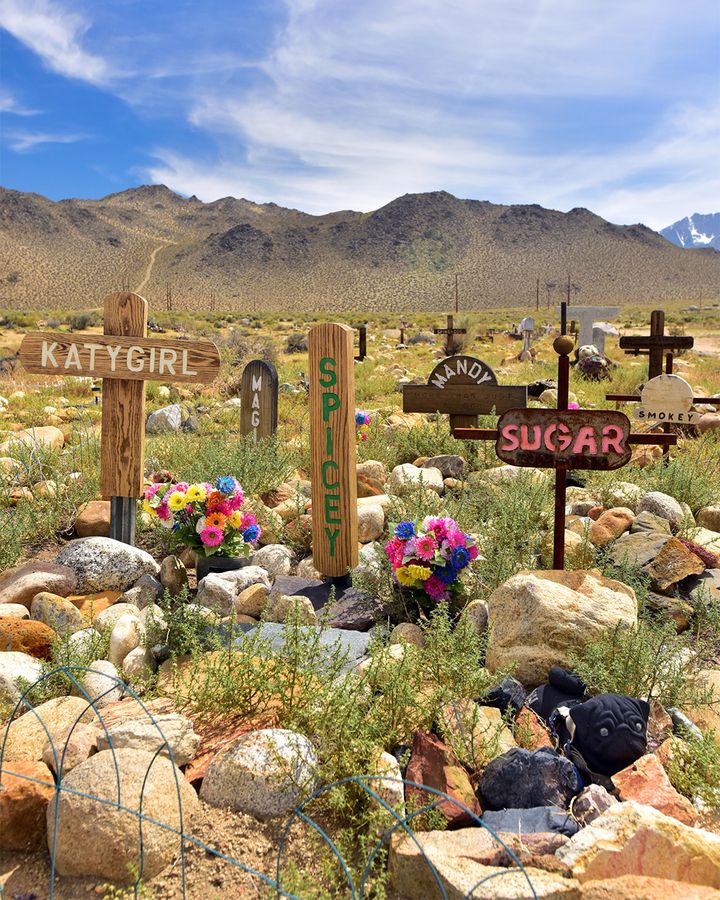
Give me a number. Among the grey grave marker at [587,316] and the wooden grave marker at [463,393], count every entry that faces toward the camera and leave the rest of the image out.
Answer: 2

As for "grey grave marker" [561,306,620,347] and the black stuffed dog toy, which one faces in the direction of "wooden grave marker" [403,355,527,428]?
"grey grave marker" [561,306,620,347]

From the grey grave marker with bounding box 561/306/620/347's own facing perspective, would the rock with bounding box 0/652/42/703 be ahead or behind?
ahead

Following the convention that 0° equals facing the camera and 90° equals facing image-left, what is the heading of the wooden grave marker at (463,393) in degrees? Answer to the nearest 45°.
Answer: approximately 0°

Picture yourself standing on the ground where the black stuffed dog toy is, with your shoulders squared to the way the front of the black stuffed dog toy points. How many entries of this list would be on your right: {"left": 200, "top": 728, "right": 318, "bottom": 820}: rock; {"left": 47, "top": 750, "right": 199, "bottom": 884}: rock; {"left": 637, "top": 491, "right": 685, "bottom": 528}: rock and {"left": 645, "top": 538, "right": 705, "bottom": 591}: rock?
2

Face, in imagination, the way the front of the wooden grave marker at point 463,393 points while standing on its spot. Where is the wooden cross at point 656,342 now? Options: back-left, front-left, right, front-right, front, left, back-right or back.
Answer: back-left

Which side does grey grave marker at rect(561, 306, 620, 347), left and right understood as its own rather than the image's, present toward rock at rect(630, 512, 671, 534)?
front

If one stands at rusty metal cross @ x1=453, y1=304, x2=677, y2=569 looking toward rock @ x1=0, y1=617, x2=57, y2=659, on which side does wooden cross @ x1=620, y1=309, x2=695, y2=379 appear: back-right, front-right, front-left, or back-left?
back-right

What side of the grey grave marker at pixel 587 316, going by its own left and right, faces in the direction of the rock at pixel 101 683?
front
